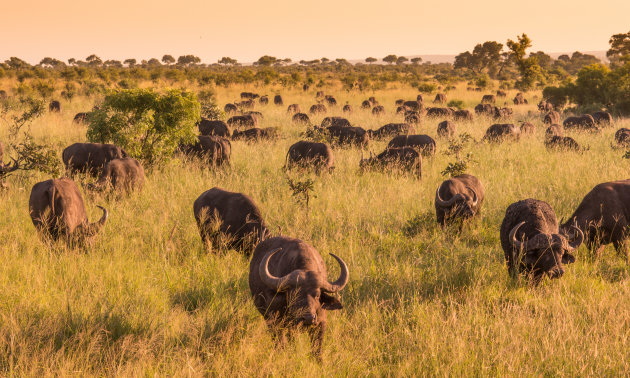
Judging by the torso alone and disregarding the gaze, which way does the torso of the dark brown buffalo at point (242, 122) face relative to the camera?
to the viewer's left

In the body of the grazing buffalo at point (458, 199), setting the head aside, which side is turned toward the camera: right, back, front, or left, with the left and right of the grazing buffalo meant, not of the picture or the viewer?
front

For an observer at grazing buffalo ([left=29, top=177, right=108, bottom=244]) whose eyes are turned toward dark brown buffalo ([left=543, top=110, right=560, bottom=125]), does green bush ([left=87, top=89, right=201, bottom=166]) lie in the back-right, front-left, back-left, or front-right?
front-left

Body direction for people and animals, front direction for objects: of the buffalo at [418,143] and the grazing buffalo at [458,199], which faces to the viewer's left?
the buffalo

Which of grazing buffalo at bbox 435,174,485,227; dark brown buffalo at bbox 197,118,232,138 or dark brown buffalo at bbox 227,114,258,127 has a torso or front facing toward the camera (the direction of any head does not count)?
the grazing buffalo

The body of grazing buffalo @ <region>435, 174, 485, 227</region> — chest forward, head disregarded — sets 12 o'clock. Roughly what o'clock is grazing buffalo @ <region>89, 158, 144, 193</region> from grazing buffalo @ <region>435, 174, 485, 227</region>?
grazing buffalo @ <region>89, 158, 144, 193</region> is roughly at 3 o'clock from grazing buffalo @ <region>435, 174, 485, 227</region>.

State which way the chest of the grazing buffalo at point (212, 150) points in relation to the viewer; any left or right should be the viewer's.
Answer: facing to the left of the viewer

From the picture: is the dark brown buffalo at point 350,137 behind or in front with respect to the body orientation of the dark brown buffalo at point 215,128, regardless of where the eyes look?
behind

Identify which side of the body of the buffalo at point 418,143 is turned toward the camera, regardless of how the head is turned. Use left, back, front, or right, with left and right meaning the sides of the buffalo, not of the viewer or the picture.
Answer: left

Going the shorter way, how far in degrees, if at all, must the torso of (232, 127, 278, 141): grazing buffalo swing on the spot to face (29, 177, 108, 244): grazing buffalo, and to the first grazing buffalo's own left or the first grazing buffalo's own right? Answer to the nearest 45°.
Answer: approximately 90° to the first grazing buffalo's own left

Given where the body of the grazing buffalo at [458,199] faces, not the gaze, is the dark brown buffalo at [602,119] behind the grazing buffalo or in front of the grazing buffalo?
behind

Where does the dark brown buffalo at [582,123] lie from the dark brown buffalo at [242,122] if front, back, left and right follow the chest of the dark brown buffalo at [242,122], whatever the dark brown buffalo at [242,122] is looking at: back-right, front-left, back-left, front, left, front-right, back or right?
back

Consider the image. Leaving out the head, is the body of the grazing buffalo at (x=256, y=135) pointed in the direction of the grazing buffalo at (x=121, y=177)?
no

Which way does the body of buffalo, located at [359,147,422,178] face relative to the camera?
to the viewer's left

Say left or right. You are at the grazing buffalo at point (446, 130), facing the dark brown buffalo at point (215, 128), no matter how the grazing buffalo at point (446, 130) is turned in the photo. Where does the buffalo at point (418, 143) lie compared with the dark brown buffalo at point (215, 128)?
left
